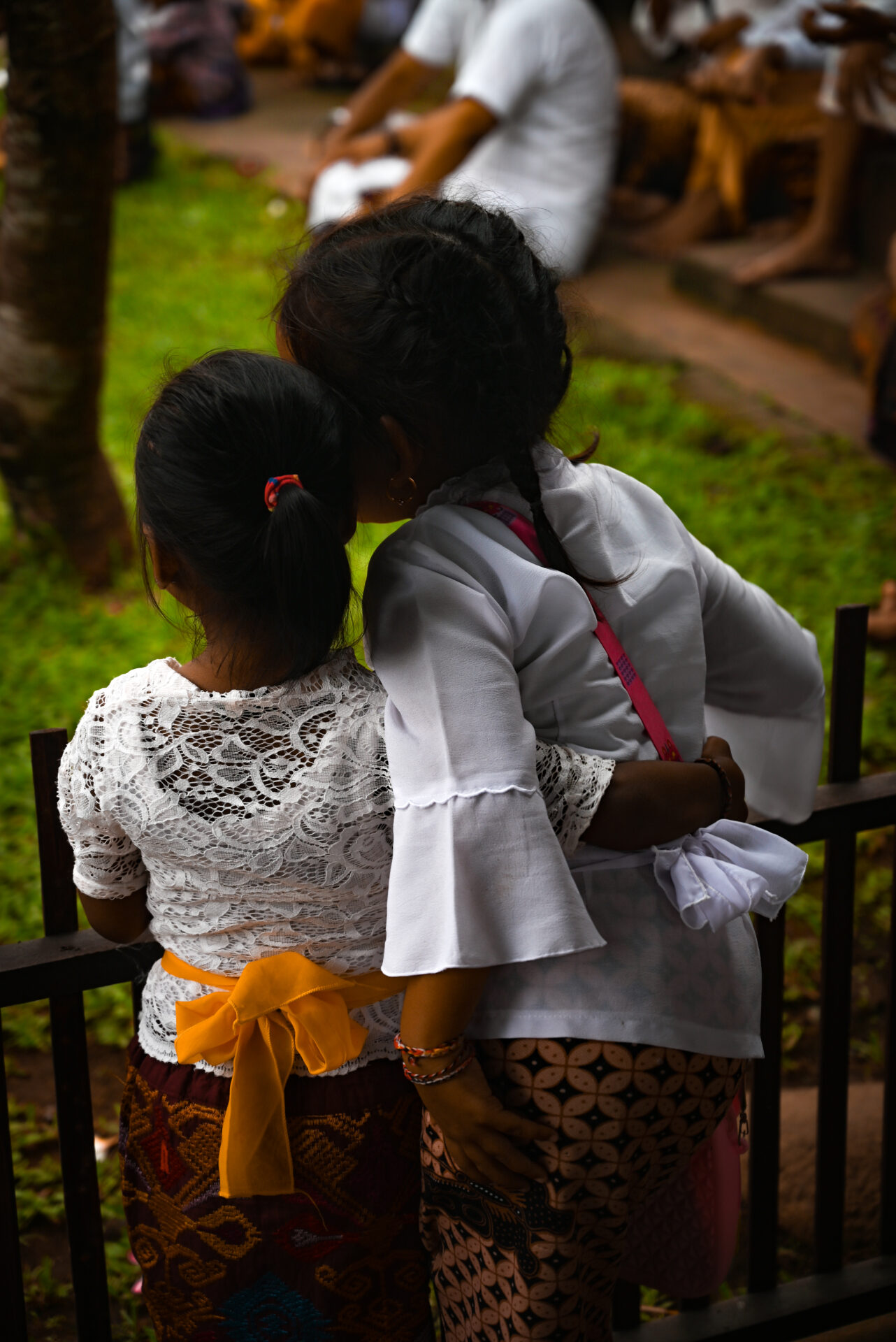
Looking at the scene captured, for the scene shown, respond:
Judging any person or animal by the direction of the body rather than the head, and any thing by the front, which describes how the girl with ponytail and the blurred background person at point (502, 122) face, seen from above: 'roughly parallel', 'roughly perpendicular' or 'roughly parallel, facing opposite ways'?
roughly perpendicular

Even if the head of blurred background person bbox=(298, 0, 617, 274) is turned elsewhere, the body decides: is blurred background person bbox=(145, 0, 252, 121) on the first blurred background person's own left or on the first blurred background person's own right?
on the first blurred background person's own right

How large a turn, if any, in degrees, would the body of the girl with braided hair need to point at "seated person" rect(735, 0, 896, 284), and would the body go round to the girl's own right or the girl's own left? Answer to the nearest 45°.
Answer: approximately 45° to the girl's own right

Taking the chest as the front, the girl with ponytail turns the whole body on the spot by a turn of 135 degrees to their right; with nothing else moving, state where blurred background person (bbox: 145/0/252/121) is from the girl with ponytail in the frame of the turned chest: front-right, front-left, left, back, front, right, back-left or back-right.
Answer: back-left

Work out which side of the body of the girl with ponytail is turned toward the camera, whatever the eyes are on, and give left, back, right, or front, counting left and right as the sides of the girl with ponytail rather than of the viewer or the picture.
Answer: back

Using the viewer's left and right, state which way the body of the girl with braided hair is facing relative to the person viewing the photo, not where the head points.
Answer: facing away from the viewer and to the left of the viewer

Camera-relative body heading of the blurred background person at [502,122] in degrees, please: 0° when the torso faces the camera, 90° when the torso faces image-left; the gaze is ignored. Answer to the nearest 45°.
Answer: approximately 90°

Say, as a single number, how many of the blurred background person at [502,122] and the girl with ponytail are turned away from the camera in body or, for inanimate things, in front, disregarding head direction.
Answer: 1

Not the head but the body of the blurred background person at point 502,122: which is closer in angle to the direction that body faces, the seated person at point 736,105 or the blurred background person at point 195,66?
the blurred background person

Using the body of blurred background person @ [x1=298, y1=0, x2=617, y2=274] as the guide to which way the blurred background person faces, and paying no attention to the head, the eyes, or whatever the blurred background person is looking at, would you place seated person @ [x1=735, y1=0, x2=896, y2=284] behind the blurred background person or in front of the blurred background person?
behind

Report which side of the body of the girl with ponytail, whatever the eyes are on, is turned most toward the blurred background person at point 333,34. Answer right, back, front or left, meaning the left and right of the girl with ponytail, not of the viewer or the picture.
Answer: front

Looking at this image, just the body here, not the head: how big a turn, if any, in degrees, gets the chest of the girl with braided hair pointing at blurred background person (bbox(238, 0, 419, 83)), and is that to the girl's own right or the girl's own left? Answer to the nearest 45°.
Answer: approximately 45° to the girl's own right
